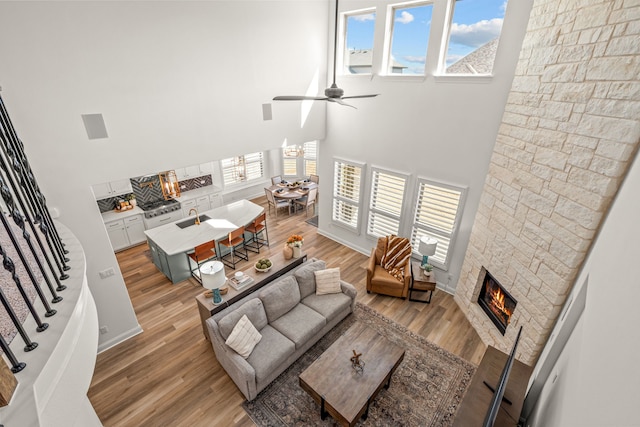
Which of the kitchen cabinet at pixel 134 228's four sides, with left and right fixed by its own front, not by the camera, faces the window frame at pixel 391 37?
front

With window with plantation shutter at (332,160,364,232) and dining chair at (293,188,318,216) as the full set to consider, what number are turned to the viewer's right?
0

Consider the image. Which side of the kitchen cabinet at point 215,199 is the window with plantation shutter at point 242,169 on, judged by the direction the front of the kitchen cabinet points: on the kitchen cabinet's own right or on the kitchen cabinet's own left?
on the kitchen cabinet's own left

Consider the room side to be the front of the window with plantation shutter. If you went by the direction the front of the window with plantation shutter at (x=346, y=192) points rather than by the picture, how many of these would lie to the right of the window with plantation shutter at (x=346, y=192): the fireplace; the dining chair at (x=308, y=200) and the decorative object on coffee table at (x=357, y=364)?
1

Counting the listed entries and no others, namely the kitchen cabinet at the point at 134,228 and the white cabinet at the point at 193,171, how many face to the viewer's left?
0

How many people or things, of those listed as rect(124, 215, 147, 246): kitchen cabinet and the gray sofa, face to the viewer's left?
0

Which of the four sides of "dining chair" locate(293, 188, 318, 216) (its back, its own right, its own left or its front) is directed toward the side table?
back

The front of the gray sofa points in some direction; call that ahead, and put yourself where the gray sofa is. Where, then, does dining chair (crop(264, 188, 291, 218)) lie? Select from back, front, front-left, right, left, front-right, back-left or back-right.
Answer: back-left

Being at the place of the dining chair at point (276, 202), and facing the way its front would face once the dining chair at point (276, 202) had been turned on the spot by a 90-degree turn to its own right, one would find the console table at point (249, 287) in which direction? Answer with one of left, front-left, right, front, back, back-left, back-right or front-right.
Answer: front-right

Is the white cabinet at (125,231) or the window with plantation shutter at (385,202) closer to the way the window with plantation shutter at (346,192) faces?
the white cabinet

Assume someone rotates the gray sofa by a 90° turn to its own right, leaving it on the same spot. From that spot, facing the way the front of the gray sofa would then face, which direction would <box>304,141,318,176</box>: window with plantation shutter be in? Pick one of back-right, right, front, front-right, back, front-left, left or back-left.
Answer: back-right

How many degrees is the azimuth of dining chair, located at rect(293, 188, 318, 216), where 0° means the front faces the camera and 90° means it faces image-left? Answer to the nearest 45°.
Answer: approximately 135°
